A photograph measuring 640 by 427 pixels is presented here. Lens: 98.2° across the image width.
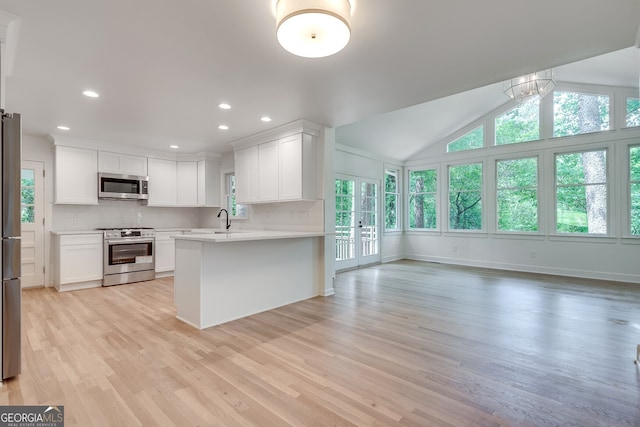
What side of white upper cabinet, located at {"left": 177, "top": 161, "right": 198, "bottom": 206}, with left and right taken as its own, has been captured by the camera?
front

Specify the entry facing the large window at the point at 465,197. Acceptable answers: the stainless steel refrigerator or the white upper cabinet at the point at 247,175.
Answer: the stainless steel refrigerator

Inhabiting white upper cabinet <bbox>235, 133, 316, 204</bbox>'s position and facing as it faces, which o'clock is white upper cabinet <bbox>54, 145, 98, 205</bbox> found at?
white upper cabinet <bbox>54, 145, 98, 205</bbox> is roughly at 2 o'clock from white upper cabinet <bbox>235, 133, 316, 204</bbox>.

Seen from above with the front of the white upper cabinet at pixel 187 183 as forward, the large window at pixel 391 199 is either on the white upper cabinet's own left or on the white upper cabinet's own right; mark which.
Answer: on the white upper cabinet's own left

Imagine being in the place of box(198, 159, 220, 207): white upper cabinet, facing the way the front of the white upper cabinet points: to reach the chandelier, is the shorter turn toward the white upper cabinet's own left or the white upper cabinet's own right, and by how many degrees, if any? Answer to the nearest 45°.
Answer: approximately 90° to the white upper cabinet's own left

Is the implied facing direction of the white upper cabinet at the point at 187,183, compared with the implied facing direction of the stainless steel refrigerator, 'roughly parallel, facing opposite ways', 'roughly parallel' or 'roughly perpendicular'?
roughly perpendicular

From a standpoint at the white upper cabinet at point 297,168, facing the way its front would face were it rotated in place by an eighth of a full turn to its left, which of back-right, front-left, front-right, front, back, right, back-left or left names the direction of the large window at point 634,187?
left

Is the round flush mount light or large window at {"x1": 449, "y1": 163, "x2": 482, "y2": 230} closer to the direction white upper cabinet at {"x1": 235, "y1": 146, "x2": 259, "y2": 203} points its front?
the round flush mount light

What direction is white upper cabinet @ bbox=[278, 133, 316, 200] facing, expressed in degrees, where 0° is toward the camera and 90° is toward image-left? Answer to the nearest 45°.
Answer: approximately 45°

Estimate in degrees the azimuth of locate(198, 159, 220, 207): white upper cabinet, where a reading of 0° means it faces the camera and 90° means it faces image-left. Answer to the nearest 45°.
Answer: approximately 45°

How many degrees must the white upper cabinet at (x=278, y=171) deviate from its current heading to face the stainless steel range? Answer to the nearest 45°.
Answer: approximately 90° to its right

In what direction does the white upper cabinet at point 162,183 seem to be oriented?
toward the camera

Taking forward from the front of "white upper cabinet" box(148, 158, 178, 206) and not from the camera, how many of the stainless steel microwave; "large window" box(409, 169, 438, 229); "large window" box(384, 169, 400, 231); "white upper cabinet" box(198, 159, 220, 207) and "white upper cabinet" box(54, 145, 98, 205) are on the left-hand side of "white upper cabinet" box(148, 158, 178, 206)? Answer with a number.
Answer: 3

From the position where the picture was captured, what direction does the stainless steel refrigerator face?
facing to the right of the viewer
